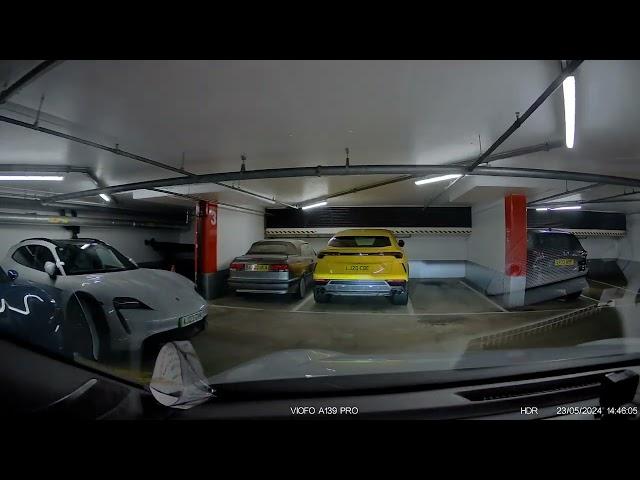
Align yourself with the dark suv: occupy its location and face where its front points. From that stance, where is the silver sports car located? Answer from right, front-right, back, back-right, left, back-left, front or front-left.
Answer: left

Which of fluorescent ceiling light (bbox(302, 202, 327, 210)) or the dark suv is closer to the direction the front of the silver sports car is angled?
the dark suv

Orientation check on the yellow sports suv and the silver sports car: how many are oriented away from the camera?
1

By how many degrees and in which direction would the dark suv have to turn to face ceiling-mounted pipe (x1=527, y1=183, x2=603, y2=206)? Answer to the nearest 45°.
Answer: approximately 45° to its right

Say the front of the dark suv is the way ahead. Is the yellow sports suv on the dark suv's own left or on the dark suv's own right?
on the dark suv's own left

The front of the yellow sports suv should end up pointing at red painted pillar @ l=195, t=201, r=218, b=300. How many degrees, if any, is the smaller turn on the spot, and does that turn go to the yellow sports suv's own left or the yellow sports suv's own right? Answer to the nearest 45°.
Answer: approximately 135° to the yellow sports suv's own left

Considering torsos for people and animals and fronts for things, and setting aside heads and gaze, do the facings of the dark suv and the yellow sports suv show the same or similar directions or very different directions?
same or similar directions

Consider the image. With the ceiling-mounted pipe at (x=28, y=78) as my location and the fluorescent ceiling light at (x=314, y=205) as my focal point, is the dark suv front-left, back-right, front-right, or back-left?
front-right

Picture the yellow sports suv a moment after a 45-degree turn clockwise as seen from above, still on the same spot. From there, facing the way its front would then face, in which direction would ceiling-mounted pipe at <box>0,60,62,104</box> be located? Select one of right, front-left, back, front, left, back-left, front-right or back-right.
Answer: back

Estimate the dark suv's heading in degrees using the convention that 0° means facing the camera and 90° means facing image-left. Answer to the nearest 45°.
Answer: approximately 135°

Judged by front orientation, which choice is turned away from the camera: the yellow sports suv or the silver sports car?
the yellow sports suv

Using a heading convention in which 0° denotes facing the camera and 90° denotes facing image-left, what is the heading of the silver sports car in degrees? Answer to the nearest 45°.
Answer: approximately 315°

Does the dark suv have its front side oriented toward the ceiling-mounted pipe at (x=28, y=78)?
no
